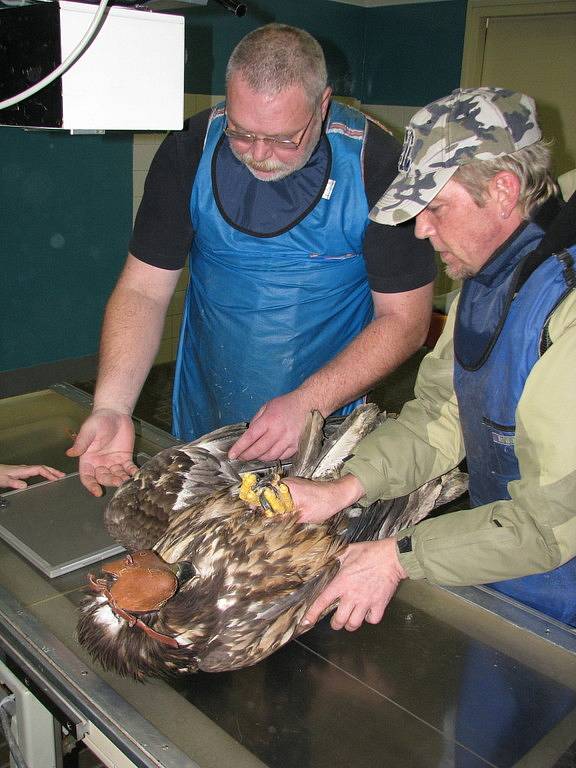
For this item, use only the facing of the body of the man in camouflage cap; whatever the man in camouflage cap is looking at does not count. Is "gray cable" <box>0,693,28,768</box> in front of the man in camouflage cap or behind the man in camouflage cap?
in front

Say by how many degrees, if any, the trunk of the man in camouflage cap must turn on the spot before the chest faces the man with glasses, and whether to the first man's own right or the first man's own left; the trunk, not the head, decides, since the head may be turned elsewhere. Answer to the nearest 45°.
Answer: approximately 45° to the first man's own right

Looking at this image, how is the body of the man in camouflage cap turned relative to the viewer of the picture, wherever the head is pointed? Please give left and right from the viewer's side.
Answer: facing to the left of the viewer

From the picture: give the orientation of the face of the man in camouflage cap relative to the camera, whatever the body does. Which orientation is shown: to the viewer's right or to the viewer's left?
to the viewer's left
